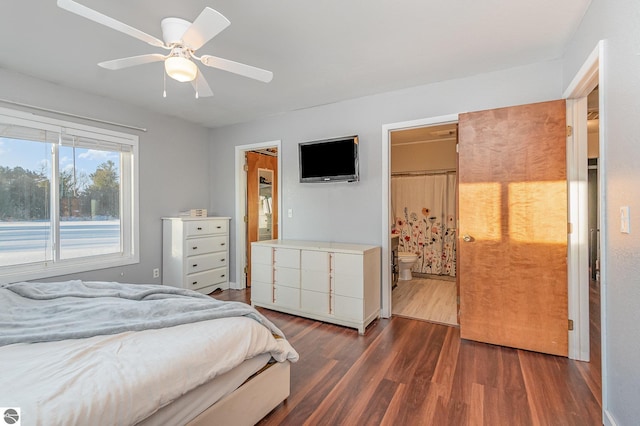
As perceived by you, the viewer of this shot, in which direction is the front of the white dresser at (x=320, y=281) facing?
facing the viewer and to the left of the viewer

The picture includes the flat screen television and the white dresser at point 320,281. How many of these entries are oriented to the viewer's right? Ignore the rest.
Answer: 0

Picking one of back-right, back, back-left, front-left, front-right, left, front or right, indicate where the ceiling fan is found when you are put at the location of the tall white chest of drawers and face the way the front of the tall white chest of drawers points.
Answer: front-right

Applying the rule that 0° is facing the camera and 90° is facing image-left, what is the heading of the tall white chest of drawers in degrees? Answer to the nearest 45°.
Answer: approximately 315°

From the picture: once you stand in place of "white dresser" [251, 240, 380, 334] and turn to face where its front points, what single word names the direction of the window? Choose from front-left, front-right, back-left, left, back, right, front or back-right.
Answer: front-right

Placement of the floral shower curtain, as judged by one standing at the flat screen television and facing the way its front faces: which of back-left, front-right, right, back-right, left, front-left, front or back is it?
back

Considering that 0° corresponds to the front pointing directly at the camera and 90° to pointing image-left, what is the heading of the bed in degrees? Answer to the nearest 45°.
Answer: approximately 225°

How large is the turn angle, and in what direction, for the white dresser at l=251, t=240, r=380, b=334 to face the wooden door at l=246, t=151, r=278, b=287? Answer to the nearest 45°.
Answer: approximately 90° to its right

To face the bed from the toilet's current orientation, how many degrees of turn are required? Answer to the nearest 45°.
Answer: approximately 90° to its right

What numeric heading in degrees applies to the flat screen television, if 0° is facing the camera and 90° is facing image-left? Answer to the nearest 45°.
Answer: approximately 45°

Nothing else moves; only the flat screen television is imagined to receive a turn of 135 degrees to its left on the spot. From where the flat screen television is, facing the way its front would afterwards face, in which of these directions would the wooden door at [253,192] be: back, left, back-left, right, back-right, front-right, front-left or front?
back-left
